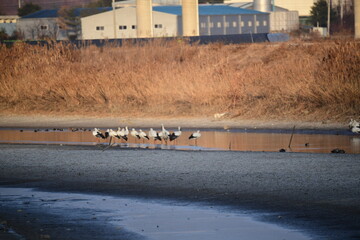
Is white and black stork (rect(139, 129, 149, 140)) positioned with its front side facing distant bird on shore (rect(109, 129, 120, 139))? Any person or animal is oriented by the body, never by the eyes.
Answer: yes

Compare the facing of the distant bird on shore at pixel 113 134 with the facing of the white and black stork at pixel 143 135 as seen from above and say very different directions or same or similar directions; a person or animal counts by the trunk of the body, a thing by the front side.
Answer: same or similar directions

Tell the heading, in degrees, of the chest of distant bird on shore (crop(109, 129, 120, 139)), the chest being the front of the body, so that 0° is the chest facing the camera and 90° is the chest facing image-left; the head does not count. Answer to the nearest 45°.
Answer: approximately 90°

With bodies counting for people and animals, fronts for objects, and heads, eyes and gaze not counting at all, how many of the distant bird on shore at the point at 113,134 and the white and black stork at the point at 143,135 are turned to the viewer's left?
2

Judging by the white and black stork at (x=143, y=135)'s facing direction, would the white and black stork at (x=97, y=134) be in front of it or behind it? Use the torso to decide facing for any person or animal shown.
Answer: in front

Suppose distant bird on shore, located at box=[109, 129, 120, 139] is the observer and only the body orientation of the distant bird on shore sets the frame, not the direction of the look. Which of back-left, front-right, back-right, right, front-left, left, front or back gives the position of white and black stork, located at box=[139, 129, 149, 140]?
back

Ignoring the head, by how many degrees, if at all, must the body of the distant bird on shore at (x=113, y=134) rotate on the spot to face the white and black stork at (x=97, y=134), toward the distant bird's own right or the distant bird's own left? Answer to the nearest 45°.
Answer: approximately 45° to the distant bird's own right

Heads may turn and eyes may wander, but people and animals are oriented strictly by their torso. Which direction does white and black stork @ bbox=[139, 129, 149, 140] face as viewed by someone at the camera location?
facing to the left of the viewer
